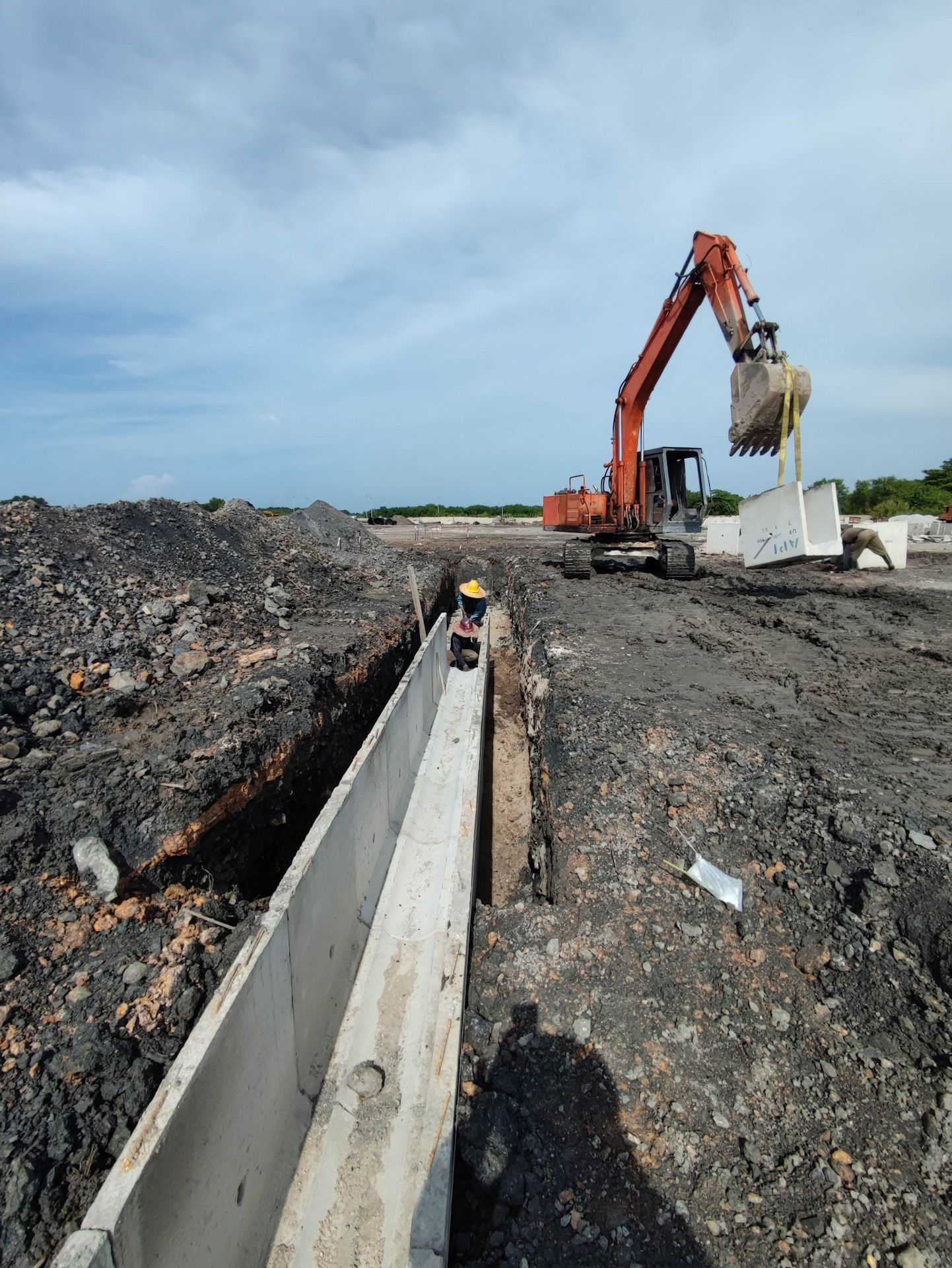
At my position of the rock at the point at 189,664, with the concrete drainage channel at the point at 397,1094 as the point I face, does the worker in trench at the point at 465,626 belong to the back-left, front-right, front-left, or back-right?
back-left

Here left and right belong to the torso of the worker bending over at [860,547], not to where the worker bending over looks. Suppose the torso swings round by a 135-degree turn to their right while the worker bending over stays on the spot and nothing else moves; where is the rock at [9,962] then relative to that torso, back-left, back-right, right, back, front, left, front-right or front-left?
back-right

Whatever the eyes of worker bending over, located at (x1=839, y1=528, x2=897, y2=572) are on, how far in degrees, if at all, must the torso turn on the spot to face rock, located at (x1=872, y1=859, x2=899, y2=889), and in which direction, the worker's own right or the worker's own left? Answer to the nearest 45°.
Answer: approximately 90° to the worker's own left

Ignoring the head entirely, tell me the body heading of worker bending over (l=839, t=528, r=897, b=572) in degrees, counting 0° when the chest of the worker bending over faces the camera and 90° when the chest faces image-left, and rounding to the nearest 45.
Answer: approximately 90°

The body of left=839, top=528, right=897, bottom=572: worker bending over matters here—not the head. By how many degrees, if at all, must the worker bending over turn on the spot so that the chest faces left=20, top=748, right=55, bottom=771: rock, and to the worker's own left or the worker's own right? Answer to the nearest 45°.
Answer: approximately 90° to the worker's own left

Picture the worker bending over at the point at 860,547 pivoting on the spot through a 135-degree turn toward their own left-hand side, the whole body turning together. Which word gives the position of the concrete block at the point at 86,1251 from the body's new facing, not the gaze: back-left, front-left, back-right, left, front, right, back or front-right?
front-right

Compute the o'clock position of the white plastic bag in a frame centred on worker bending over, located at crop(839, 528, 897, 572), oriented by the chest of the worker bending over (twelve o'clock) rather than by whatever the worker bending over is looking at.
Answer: The white plastic bag is roughly at 9 o'clock from the worker bending over.

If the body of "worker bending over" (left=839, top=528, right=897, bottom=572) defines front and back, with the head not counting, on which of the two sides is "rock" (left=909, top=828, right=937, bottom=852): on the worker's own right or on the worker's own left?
on the worker's own left

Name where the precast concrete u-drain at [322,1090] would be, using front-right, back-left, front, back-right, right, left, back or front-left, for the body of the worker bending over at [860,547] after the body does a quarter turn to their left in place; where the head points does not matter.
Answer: front

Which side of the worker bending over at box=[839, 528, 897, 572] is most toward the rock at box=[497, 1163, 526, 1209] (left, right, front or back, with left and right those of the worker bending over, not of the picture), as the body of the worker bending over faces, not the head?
left

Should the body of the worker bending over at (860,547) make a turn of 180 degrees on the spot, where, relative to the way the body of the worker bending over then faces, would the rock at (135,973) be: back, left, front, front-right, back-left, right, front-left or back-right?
right

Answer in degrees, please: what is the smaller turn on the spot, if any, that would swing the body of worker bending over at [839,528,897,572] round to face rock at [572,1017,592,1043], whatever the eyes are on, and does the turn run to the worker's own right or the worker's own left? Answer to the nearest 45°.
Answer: approximately 90° to the worker's own left

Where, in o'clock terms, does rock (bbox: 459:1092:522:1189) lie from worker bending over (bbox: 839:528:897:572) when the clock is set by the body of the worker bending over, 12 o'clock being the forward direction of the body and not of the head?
The rock is roughly at 9 o'clock from the worker bending over.

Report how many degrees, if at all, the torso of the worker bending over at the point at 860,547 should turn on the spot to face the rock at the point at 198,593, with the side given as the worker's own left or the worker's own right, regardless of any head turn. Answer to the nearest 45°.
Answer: approximately 45° to the worker's own left

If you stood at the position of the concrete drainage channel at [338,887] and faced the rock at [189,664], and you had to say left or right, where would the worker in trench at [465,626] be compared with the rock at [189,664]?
right

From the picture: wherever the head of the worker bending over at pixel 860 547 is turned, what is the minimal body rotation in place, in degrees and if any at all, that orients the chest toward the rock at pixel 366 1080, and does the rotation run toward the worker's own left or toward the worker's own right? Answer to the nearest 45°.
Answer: approximately 90° to the worker's own left

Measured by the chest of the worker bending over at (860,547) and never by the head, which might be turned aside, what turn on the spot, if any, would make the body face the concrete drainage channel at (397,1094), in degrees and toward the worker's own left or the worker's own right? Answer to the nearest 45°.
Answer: approximately 90° to the worker's own left
